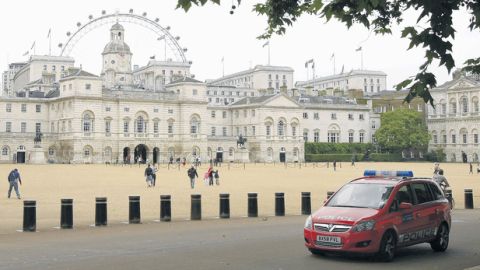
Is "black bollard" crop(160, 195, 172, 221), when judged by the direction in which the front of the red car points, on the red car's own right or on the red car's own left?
on the red car's own right

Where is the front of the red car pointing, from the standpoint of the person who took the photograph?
facing the viewer and to the left of the viewer

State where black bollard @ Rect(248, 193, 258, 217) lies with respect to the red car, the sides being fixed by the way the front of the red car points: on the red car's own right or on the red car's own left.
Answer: on the red car's own right

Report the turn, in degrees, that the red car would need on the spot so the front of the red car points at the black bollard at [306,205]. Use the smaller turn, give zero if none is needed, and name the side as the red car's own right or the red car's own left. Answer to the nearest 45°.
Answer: approximately 135° to the red car's own right

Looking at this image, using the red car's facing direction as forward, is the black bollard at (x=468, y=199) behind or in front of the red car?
behind
